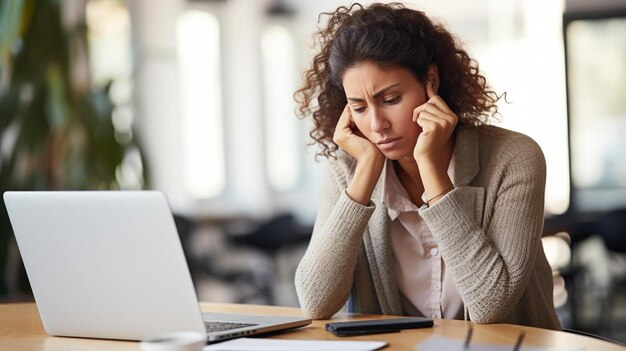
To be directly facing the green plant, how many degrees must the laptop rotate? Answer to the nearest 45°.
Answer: approximately 45° to its left

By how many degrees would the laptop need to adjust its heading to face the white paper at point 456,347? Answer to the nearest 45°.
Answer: approximately 45° to its right

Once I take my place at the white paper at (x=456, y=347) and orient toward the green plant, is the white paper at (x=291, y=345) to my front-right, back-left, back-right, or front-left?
front-left

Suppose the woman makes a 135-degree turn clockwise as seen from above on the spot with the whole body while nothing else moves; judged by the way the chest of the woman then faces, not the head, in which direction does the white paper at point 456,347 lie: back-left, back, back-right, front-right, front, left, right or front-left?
back

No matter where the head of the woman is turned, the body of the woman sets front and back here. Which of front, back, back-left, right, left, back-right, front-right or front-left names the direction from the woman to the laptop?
front

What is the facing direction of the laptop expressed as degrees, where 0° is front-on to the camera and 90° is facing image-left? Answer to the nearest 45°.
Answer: approximately 225°

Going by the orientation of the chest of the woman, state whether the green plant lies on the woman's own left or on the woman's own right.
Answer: on the woman's own right

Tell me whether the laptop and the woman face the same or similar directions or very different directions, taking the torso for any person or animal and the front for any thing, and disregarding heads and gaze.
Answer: very different directions

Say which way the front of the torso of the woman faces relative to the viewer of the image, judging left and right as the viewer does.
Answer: facing the viewer and to the left of the viewer

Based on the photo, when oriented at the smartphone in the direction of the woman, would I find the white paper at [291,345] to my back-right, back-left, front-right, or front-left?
back-left

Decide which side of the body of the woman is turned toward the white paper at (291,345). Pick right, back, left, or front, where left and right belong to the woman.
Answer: front

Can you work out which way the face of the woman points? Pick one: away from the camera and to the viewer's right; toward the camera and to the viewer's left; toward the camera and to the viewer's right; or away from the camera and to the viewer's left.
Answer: toward the camera and to the viewer's left
